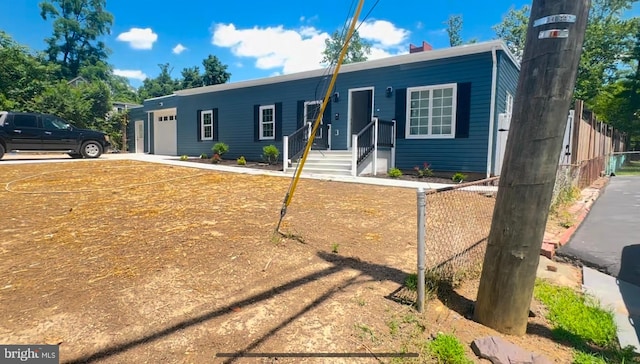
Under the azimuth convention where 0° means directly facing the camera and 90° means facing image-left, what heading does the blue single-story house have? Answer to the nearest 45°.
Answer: approximately 45°

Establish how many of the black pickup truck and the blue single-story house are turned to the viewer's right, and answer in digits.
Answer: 1

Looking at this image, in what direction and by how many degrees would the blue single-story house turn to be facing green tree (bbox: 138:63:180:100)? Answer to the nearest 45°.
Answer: approximately 90° to its right

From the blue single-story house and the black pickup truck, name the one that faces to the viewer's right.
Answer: the black pickup truck

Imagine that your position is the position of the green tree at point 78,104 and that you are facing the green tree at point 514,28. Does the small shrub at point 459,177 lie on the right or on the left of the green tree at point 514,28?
right

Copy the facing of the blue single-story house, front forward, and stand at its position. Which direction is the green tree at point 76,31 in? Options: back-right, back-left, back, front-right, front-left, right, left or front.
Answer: right

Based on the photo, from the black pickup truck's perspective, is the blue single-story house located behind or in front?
in front

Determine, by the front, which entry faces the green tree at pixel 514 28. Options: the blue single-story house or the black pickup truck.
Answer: the black pickup truck

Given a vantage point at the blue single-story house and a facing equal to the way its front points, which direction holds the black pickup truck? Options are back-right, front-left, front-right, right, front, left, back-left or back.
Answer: front-right

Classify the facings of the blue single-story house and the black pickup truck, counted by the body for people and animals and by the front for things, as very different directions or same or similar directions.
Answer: very different directions

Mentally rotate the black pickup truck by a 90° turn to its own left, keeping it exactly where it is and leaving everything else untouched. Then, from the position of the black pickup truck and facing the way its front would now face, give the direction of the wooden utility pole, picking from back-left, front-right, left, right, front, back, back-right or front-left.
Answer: back

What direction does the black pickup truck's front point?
to the viewer's right

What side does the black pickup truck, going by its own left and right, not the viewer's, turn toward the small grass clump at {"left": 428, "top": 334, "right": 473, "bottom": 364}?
right

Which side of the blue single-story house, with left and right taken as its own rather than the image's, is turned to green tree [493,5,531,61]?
back
